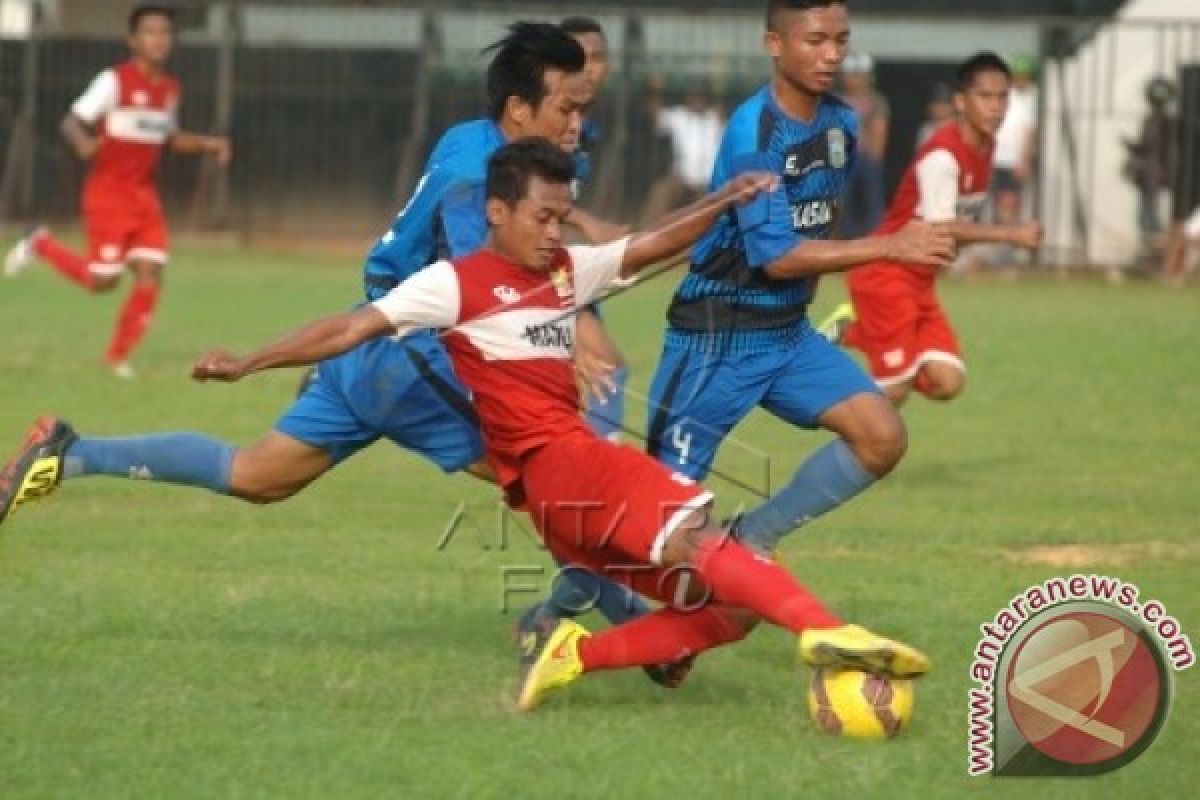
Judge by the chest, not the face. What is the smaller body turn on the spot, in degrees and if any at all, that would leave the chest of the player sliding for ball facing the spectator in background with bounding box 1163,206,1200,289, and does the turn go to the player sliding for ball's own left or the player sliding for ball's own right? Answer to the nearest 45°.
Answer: approximately 135° to the player sliding for ball's own left

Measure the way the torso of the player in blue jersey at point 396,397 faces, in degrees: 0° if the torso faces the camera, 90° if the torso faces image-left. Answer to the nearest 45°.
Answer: approximately 270°

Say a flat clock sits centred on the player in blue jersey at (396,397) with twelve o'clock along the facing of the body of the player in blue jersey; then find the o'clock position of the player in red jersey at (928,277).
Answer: The player in red jersey is roughly at 10 o'clock from the player in blue jersey.

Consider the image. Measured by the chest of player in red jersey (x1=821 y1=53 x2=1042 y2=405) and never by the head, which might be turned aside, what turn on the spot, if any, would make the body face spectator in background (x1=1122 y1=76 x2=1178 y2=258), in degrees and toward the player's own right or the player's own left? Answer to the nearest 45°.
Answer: approximately 135° to the player's own left
